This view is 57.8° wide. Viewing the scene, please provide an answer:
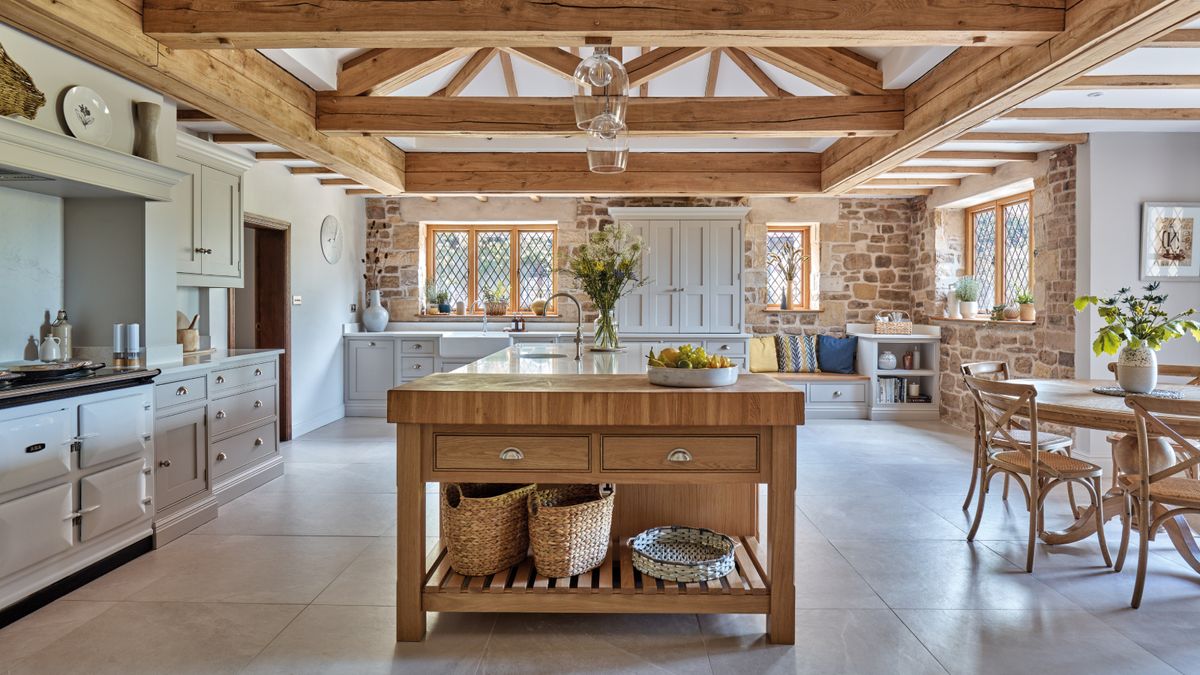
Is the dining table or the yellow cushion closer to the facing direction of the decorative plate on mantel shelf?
the dining table

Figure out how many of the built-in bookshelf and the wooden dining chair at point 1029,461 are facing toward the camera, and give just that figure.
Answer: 1

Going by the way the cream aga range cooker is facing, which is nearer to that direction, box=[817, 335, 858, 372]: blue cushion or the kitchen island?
the kitchen island

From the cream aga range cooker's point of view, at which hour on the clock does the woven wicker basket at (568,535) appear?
The woven wicker basket is roughly at 12 o'clock from the cream aga range cooker.

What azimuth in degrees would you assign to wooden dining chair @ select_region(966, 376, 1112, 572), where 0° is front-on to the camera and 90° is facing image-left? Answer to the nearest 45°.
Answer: approximately 225°

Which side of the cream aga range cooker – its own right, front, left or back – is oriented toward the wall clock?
left

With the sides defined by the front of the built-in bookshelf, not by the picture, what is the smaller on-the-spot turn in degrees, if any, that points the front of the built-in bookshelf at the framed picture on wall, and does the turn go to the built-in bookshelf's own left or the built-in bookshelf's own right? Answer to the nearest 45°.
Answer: approximately 45° to the built-in bookshelf's own left

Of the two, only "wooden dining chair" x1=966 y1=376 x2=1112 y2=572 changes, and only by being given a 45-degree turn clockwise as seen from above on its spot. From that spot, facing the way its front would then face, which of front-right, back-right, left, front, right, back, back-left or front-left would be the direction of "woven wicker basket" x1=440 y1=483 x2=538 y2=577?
back-right

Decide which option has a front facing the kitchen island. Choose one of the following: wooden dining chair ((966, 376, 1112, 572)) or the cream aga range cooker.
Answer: the cream aga range cooker

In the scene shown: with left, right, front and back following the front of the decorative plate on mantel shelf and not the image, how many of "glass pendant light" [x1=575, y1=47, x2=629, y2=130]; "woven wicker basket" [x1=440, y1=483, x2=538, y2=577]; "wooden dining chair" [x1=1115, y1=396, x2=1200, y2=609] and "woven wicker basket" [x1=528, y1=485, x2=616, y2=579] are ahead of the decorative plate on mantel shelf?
4

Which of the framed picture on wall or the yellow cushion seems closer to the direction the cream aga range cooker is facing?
the framed picture on wall
